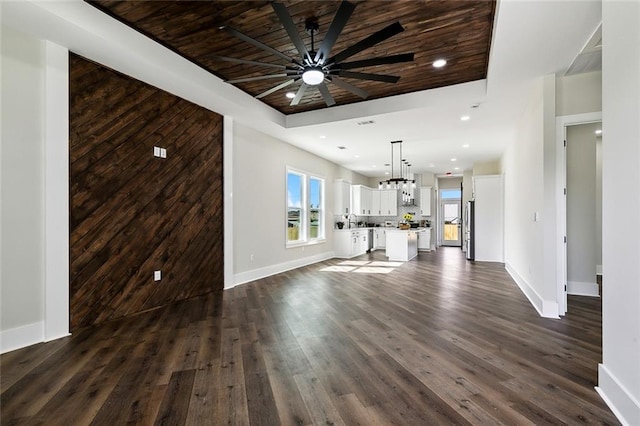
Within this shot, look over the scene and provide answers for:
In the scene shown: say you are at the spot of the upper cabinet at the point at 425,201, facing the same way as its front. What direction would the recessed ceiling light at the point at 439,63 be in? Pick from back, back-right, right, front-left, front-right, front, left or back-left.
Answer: front

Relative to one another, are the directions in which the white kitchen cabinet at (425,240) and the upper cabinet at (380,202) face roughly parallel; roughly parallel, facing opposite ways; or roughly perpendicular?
roughly parallel

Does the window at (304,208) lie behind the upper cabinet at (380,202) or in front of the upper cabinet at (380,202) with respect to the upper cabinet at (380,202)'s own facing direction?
in front

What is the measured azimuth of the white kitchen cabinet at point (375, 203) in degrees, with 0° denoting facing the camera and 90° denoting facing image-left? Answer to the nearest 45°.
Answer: approximately 0°

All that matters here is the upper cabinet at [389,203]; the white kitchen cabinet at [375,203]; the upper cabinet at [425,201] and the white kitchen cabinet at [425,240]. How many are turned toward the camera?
4

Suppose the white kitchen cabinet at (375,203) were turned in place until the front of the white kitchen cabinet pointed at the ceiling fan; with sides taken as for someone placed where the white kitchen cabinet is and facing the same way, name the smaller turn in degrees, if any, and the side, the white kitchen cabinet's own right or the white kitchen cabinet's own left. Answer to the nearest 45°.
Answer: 0° — it already faces it

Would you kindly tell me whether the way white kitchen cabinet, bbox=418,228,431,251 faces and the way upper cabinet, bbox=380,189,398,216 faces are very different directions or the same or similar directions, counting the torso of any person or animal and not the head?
same or similar directions

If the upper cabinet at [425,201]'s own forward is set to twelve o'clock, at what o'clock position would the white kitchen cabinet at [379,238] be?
The white kitchen cabinet is roughly at 2 o'clock from the upper cabinet.

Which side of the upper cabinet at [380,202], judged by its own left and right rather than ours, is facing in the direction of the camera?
front

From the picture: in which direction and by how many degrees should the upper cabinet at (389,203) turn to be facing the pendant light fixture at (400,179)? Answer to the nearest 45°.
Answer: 0° — it already faces it

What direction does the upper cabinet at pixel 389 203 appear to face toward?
toward the camera
